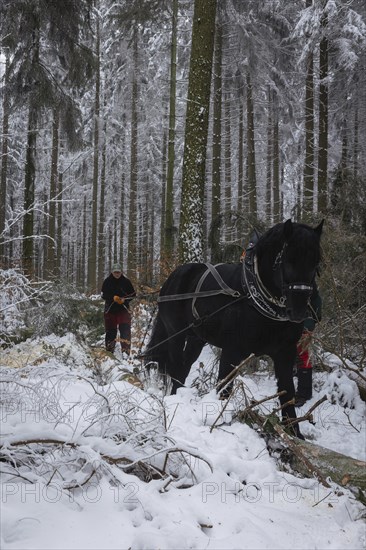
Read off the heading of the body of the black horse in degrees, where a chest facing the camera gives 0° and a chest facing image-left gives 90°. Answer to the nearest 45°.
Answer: approximately 315°

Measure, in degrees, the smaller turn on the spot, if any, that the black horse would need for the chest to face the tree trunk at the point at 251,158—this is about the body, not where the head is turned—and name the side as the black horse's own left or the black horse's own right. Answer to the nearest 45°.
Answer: approximately 135° to the black horse's own left

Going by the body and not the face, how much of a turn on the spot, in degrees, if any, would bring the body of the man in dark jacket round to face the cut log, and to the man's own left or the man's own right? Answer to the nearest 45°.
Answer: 0° — they already face it

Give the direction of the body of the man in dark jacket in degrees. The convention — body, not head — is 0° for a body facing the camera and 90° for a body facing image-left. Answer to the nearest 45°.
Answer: approximately 0°

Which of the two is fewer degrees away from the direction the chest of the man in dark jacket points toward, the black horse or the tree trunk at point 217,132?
the black horse
